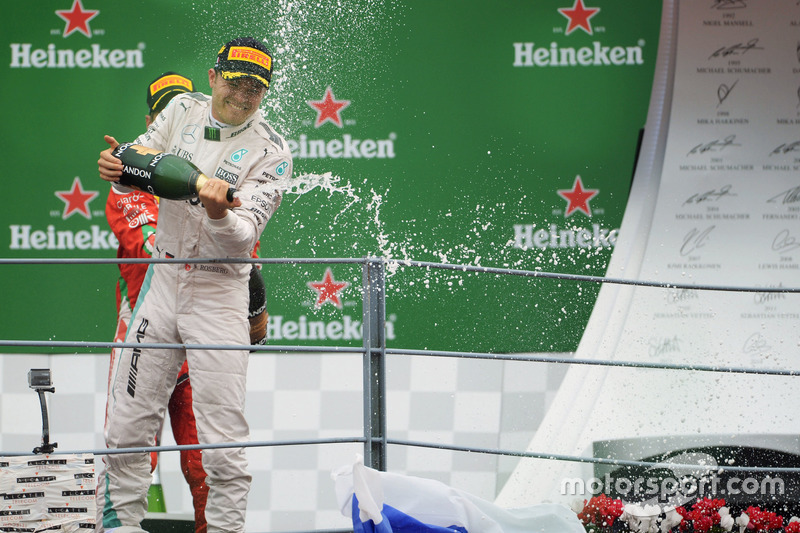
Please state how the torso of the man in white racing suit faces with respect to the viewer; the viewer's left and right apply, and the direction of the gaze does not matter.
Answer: facing the viewer

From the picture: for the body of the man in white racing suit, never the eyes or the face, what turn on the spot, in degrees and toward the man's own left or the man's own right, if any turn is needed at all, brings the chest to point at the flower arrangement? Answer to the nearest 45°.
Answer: approximately 90° to the man's own left

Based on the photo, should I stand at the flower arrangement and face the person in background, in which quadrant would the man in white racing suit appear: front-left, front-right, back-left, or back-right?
front-left

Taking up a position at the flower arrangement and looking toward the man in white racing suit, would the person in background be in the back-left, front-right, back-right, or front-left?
front-right

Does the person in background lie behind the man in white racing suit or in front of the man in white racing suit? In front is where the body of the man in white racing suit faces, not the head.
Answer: behind

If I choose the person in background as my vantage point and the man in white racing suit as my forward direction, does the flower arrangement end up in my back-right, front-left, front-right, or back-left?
front-left

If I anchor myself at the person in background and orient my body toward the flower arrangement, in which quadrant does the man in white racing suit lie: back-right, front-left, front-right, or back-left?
front-right
